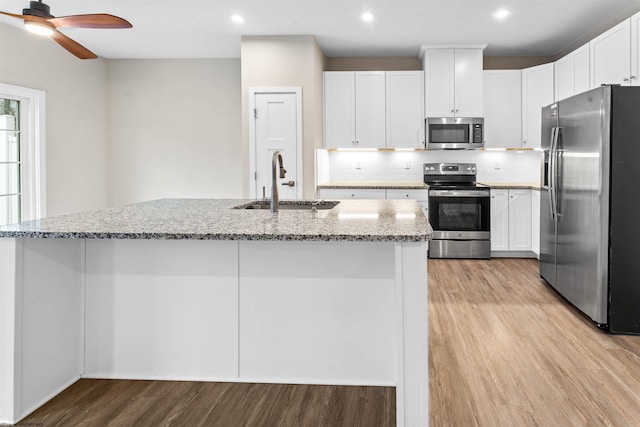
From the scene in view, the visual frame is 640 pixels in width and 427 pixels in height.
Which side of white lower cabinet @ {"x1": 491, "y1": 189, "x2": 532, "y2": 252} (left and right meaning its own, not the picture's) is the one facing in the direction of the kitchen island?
front

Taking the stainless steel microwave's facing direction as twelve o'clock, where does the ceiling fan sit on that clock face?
The ceiling fan is roughly at 1 o'clock from the stainless steel microwave.

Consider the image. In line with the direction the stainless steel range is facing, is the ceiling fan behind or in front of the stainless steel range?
in front

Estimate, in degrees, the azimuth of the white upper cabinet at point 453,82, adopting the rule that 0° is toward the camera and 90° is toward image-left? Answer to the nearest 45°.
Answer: approximately 0°

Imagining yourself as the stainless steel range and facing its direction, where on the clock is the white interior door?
The white interior door is roughly at 2 o'clock from the stainless steel range.

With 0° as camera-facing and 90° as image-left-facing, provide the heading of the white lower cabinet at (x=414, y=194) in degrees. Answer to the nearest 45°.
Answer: approximately 0°

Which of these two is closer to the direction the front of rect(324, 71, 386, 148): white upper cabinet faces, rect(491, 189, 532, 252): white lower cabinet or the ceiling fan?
the ceiling fan
